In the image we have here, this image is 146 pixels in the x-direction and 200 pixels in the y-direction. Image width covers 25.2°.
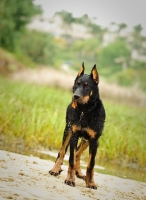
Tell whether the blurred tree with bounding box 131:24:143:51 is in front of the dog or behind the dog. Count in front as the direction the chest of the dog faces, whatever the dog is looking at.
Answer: behind

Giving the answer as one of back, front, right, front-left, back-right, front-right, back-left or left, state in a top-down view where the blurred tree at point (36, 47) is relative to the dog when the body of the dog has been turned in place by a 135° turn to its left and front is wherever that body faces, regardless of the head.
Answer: front-left

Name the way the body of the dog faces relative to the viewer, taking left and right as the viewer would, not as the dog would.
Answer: facing the viewer

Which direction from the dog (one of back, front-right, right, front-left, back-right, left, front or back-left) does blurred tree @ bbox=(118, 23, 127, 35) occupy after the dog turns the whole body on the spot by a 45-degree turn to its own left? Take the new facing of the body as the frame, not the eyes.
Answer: back-left

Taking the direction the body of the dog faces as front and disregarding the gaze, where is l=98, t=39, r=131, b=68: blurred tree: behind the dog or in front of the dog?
behind
